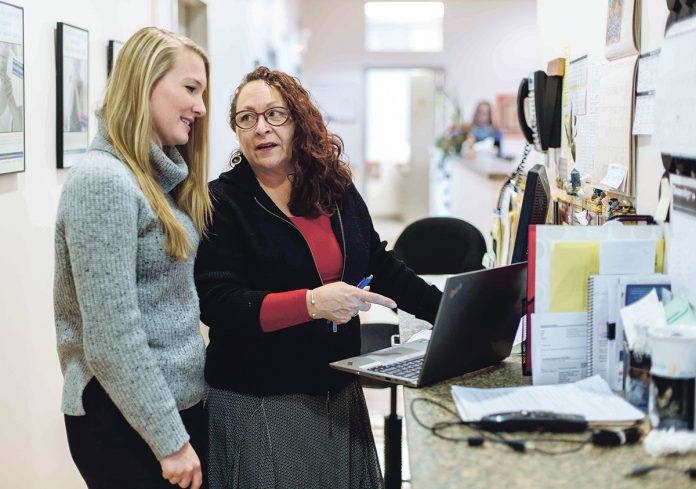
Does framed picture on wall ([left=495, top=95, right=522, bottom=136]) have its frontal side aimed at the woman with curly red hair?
yes

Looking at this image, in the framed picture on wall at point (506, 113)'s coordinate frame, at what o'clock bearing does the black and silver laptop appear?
The black and silver laptop is roughly at 12 o'clock from the framed picture on wall.

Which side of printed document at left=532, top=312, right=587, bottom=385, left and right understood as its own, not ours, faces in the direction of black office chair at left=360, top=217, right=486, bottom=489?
back
